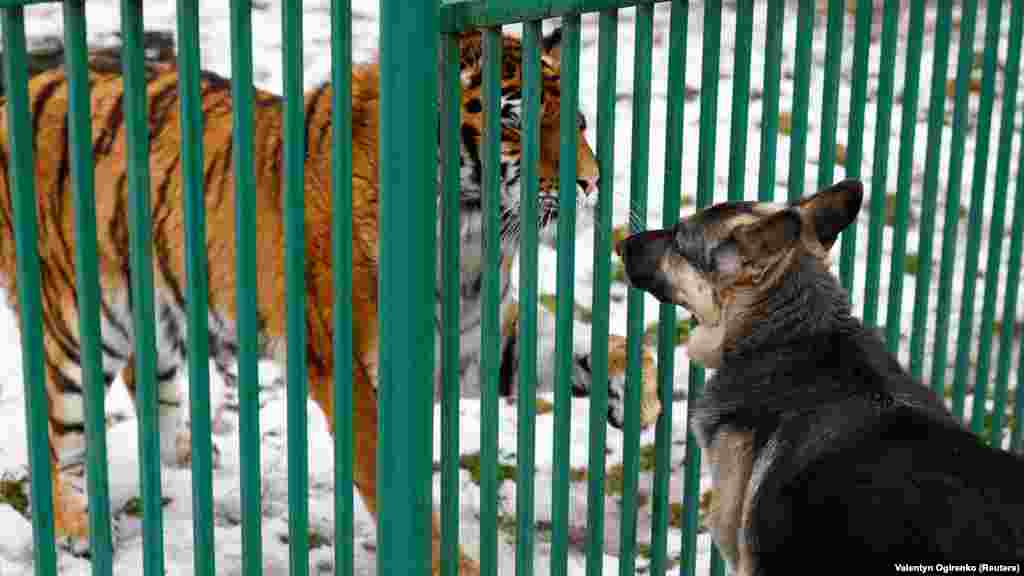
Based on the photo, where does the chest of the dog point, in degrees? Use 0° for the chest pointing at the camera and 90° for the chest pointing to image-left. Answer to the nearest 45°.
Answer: approximately 90°

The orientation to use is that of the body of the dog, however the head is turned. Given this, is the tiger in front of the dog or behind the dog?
in front

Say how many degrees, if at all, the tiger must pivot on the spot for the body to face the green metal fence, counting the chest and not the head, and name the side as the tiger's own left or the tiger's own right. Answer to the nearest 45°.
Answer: approximately 90° to the tiger's own right

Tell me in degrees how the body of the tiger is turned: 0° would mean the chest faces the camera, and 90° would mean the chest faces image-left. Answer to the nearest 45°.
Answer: approximately 270°

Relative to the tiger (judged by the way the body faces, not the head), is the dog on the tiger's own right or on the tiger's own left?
on the tiger's own right

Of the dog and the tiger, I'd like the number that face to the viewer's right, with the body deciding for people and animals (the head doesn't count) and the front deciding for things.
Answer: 1
